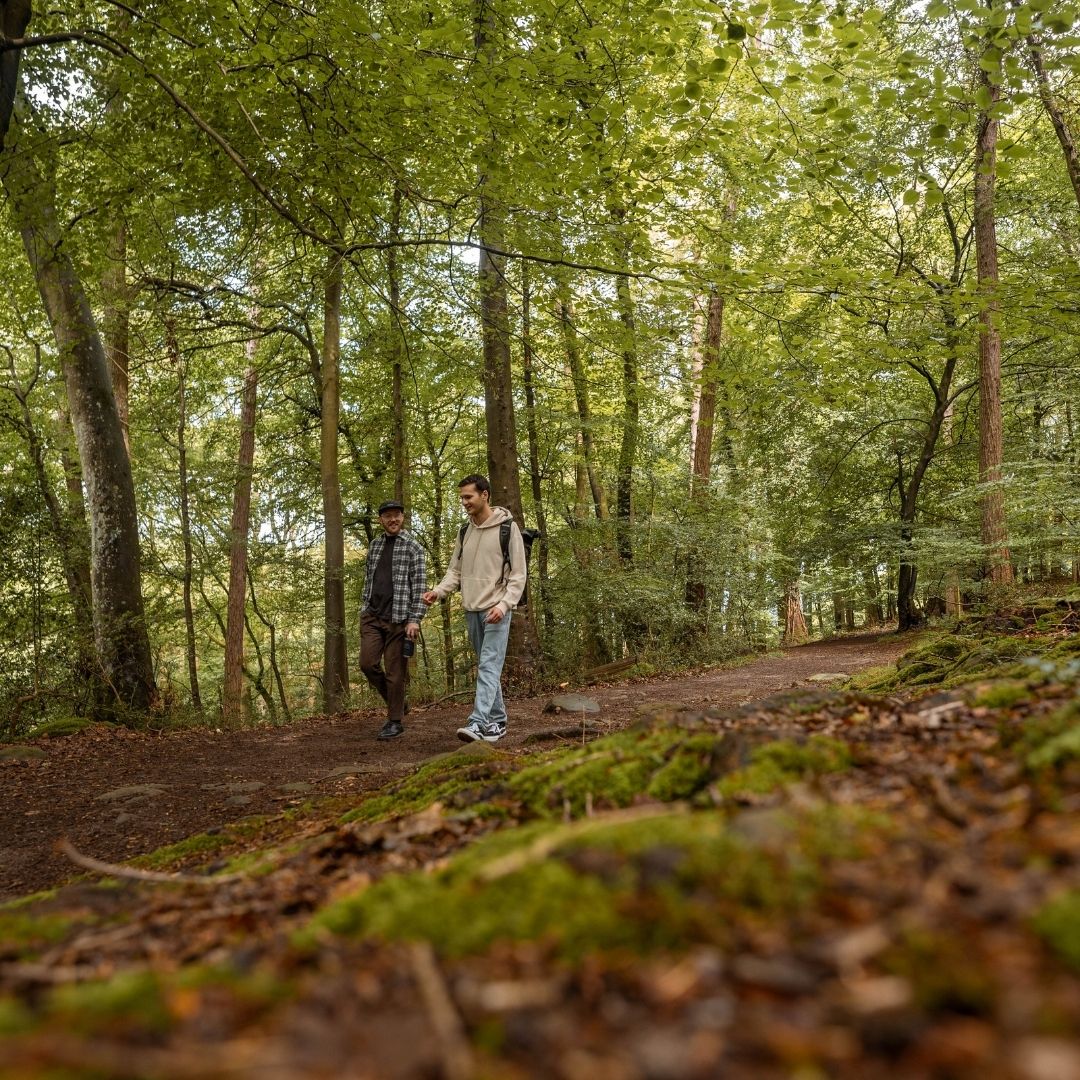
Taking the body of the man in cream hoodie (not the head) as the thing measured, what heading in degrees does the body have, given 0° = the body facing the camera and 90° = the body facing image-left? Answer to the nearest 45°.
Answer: approximately 45°

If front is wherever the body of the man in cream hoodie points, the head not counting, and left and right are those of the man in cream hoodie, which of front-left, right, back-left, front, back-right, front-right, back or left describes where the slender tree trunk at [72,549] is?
right

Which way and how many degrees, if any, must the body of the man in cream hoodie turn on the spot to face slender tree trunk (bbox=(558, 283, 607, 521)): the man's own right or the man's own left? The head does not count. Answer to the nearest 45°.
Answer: approximately 135° to the man's own right

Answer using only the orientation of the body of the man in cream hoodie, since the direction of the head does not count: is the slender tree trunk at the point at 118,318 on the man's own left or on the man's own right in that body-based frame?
on the man's own right

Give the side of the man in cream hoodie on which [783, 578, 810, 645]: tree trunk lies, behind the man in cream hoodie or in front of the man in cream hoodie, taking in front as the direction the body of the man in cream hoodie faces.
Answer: behind

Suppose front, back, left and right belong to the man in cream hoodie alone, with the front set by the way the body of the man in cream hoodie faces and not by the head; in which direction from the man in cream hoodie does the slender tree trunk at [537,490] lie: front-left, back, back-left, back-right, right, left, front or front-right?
back-right

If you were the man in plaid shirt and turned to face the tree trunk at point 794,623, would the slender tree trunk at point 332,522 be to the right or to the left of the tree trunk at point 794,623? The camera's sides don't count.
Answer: left

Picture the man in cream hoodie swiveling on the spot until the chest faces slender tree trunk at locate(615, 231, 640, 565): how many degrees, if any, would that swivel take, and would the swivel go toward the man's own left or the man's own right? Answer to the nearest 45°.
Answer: approximately 135° to the man's own right

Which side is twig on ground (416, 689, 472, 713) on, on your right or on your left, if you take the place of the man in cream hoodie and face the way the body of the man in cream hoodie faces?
on your right

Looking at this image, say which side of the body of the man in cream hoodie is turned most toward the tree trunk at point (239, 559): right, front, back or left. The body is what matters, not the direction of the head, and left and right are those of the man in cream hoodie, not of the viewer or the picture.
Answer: right

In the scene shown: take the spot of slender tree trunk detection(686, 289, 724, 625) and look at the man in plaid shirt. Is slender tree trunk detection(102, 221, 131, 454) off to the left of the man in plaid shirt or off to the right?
right

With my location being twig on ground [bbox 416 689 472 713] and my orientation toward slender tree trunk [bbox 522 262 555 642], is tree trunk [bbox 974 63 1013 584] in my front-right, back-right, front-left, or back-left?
front-right
